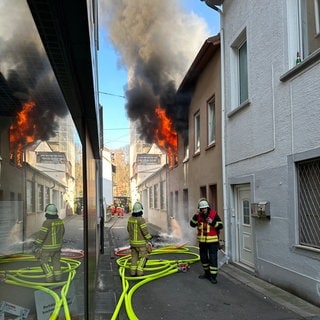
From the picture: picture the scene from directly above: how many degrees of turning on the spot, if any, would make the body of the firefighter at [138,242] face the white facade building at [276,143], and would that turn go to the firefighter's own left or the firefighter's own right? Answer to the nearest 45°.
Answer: approximately 90° to the firefighter's own right

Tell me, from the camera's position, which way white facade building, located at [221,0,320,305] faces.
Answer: facing the viewer and to the left of the viewer

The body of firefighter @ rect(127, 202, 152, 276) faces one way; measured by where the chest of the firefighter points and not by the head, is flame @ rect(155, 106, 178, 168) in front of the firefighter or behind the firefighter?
in front

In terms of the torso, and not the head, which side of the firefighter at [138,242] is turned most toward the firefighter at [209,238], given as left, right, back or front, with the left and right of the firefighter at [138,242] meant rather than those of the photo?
right

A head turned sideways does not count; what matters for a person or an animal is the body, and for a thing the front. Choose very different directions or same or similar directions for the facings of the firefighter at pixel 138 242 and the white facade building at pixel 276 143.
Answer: very different directions

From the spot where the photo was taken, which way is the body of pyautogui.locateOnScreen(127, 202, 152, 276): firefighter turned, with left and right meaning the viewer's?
facing away from the viewer and to the right of the viewer

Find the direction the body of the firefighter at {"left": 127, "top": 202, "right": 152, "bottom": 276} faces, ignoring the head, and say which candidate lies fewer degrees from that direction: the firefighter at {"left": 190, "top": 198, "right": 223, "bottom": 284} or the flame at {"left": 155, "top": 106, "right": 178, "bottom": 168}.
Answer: the flame
